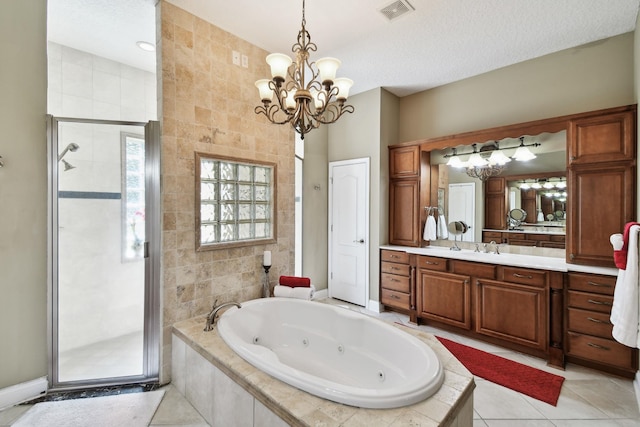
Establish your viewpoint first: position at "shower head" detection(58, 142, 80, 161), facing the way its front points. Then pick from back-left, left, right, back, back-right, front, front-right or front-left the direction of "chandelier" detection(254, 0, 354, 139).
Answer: front-right

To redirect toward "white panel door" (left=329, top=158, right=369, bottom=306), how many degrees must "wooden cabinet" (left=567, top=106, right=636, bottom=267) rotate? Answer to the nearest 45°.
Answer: approximately 45° to its right

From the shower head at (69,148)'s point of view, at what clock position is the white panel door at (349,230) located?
The white panel door is roughly at 12 o'clock from the shower head.

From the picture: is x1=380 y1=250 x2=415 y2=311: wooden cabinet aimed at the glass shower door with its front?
yes

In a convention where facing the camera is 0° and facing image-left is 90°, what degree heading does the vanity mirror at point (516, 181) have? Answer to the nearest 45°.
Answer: approximately 45°

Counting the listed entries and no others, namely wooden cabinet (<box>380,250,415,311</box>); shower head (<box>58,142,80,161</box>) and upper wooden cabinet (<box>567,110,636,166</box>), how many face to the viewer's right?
1
